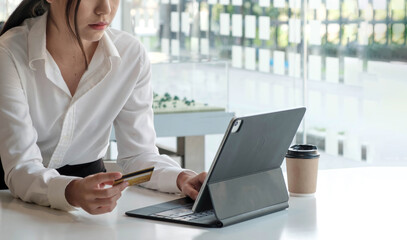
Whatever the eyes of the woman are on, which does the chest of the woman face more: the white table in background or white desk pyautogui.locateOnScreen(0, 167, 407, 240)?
the white desk

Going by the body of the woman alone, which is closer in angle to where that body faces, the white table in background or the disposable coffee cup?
the disposable coffee cup

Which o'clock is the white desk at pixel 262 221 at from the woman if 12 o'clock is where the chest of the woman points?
The white desk is roughly at 12 o'clock from the woman.

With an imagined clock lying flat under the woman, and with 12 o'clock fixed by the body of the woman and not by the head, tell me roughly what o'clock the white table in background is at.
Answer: The white table in background is roughly at 8 o'clock from the woman.

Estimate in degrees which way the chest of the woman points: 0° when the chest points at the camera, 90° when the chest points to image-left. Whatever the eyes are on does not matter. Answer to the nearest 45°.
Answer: approximately 315°
